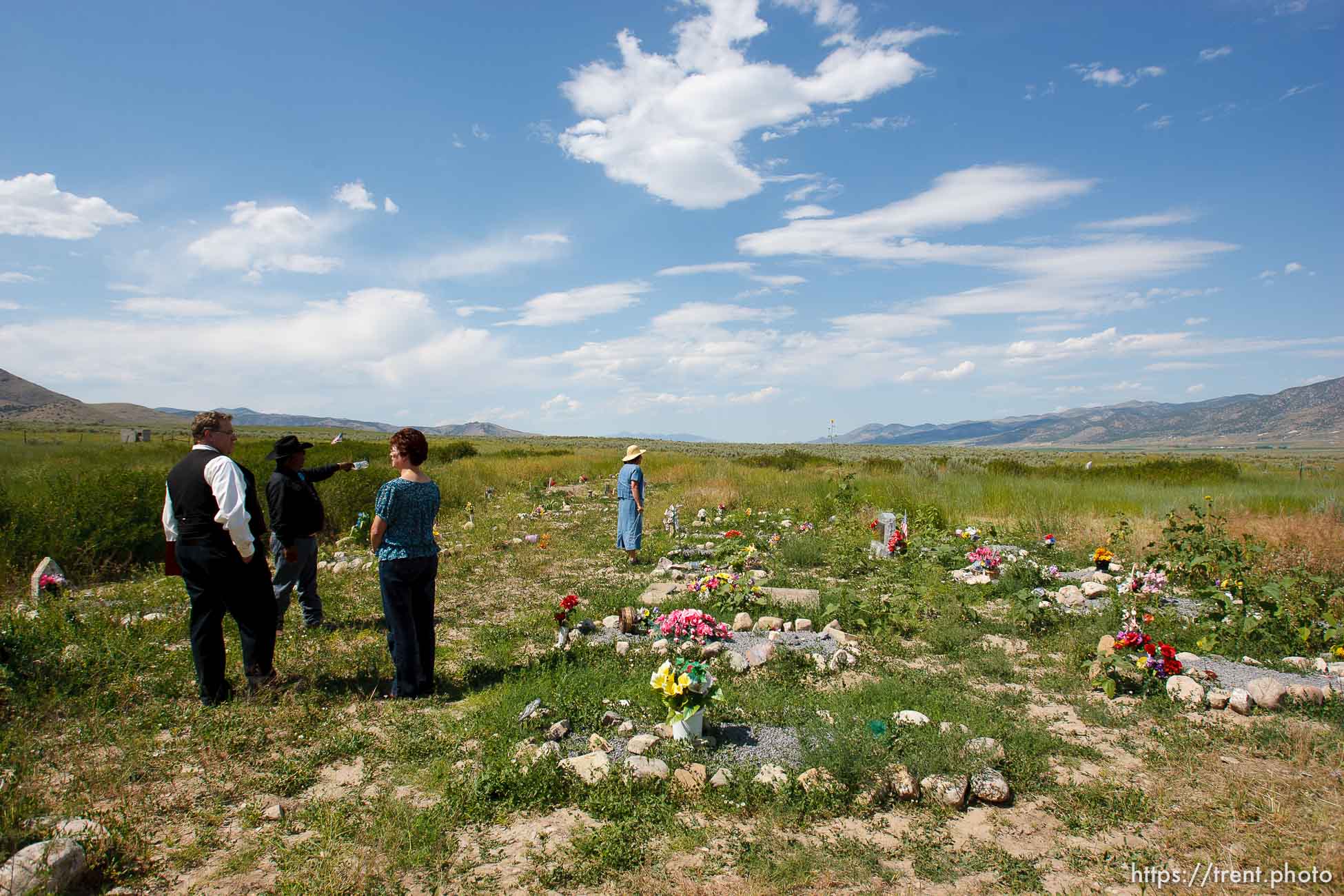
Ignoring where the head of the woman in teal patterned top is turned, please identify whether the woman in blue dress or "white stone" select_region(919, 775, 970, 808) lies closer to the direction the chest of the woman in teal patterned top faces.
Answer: the woman in blue dress

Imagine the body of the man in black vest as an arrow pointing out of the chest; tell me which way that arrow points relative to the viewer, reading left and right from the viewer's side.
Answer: facing away from the viewer and to the right of the viewer

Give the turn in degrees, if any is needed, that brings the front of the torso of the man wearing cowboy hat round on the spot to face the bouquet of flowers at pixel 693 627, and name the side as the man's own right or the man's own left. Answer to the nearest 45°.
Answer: approximately 45° to the man's own right

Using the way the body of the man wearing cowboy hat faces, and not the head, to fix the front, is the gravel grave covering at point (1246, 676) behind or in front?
in front

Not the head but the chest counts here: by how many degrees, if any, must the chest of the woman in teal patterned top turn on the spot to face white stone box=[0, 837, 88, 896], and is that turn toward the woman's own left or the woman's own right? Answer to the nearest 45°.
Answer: approximately 90° to the woman's own left

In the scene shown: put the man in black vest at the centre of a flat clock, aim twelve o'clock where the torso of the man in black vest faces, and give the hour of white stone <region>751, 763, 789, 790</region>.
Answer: The white stone is roughly at 3 o'clock from the man in black vest.

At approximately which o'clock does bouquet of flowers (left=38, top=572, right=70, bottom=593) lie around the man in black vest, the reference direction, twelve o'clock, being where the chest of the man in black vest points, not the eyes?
The bouquet of flowers is roughly at 10 o'clock from the man in black vest.

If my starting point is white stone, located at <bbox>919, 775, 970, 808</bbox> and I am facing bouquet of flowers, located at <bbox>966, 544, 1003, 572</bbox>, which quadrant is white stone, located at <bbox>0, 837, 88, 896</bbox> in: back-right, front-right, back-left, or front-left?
back-left

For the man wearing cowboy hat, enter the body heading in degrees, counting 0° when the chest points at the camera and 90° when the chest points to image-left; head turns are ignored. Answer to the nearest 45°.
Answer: approximately 270°

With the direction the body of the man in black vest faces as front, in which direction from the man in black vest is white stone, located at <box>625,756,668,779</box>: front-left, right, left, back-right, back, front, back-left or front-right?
right

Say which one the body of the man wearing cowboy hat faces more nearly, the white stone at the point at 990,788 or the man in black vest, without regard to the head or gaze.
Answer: the white stone

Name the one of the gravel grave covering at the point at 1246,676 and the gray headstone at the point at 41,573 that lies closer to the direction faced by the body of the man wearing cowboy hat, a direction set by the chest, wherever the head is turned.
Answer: the gravel grave covering

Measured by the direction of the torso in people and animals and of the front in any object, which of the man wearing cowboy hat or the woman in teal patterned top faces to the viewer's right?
the man wearing cowboy hat
